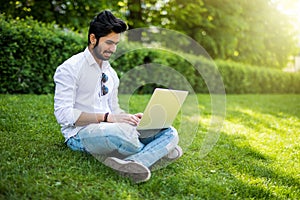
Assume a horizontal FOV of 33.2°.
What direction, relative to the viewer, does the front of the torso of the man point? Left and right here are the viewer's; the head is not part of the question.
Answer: facing the viewer and to the right of the viewer

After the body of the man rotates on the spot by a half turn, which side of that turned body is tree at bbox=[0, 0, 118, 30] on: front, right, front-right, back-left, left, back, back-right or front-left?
front-right

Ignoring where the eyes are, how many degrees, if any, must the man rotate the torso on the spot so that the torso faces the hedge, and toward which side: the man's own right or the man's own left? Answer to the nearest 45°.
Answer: approximately 135° to the man's own left
